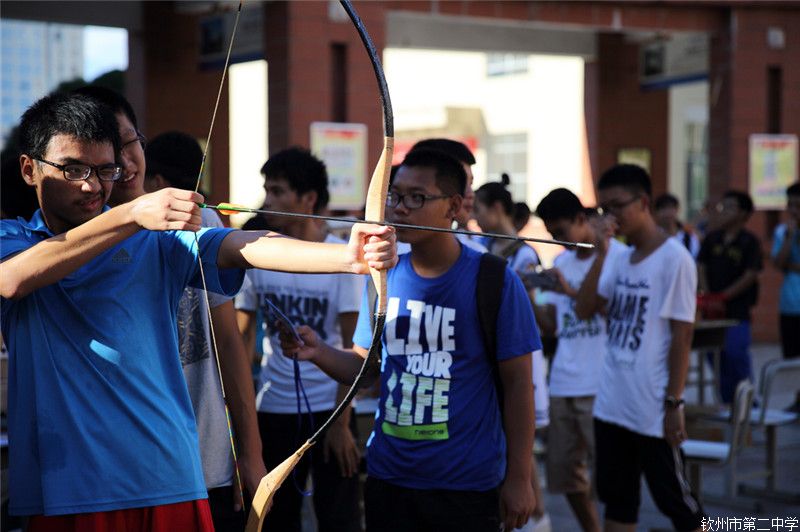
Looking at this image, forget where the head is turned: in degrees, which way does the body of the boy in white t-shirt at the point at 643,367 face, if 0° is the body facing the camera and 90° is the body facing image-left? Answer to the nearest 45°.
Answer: approximately 45°

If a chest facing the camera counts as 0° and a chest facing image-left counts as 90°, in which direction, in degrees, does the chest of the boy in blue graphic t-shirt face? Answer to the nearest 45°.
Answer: approximately 45°

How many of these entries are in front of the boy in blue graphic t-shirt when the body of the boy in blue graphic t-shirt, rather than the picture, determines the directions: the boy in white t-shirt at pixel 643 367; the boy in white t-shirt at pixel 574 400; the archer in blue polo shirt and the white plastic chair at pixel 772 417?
1

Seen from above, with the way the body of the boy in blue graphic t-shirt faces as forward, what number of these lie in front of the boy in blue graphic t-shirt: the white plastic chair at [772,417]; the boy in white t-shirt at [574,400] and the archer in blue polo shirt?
1

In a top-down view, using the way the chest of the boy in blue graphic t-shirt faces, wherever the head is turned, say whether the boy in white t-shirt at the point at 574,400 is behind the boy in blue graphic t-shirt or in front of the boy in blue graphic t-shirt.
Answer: behind

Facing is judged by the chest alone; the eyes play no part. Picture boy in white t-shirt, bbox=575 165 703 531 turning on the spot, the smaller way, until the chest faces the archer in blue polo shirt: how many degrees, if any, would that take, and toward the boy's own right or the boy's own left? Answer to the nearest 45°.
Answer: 0° — they already face them

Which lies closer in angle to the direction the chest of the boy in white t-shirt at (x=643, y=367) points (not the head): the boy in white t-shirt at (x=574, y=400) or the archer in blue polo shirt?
the archer in blue polo shirt

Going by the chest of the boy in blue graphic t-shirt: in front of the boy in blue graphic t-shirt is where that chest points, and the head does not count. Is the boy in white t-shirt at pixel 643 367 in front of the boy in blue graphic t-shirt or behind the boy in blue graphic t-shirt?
behind

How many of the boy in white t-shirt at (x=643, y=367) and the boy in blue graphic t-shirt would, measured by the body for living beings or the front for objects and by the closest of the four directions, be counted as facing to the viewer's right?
0

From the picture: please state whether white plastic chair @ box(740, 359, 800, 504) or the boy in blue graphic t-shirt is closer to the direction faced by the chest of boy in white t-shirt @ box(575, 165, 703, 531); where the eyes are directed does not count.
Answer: the boy in blue graphic t-shirt

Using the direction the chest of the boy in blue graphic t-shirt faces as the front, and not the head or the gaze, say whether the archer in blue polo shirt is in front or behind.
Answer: in front

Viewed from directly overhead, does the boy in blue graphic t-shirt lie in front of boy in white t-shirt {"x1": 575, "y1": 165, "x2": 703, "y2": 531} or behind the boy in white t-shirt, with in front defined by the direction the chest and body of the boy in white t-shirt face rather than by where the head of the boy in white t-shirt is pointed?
in front
